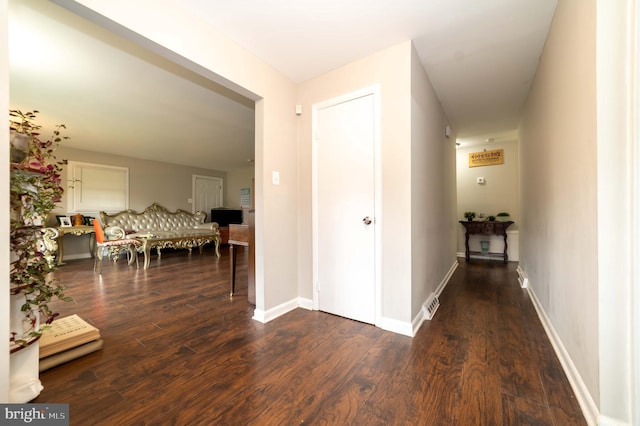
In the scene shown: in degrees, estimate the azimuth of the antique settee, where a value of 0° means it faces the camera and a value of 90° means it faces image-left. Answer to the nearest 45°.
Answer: approximately 315°

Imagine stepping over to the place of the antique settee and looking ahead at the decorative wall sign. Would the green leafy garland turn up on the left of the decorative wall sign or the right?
right

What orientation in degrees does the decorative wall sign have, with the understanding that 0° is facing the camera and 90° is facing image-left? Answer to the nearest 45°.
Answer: approximately 0°

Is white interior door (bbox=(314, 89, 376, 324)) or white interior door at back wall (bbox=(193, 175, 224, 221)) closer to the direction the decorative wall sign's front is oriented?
the white interior door

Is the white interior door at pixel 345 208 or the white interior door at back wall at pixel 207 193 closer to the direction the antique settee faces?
the white interior door

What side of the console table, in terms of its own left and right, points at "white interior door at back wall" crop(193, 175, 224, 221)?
right
